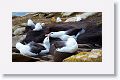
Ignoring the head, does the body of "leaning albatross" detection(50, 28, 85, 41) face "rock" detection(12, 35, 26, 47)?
yes

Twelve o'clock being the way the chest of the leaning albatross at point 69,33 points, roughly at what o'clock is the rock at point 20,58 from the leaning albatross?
The rock is roughly at 12 o'clock from the leaning albatross.

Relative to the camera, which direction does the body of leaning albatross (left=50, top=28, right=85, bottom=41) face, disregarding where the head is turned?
to the viewer's left
